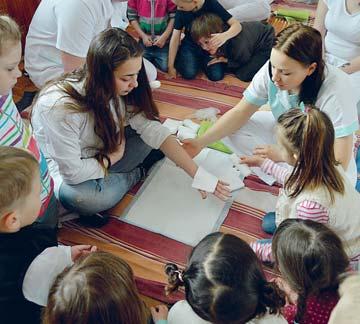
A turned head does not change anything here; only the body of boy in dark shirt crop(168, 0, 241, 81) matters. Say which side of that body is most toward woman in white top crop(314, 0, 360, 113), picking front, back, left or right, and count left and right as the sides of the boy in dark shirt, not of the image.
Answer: left

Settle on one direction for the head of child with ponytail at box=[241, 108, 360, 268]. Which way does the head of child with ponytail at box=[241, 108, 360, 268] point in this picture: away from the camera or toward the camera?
away from the camera

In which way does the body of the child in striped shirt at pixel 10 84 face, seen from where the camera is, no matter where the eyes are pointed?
to the viewer's right
